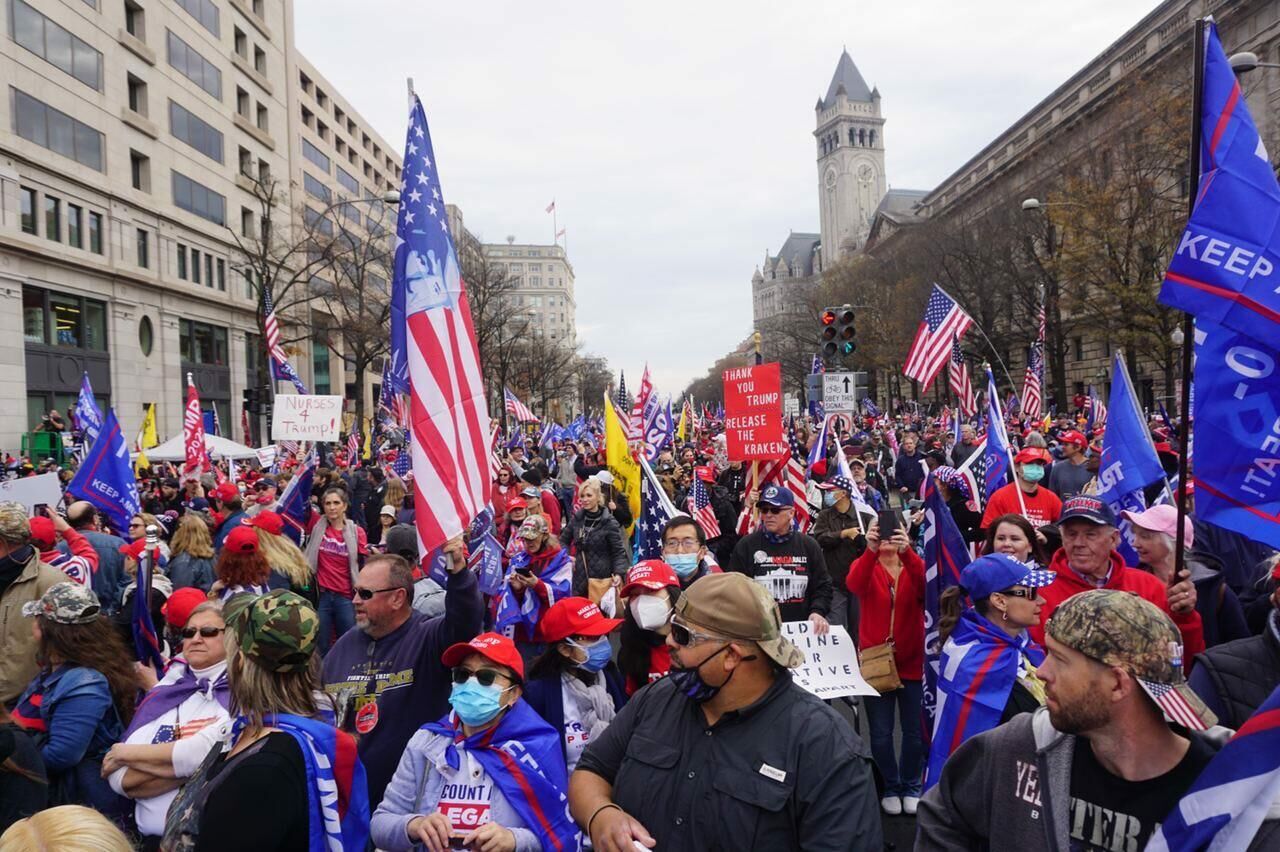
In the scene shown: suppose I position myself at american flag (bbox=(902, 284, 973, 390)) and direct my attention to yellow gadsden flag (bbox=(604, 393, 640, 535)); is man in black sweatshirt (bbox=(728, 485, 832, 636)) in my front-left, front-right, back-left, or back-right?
front-left

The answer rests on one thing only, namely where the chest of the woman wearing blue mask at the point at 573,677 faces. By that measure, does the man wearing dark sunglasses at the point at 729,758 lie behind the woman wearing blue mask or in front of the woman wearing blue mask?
in front

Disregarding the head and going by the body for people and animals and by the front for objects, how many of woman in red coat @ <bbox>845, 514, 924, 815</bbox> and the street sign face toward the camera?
2

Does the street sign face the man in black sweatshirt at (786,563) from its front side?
yes

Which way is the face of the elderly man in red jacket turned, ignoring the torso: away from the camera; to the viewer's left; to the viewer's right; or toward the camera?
toward the camera

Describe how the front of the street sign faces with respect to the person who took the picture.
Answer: facing the viewer

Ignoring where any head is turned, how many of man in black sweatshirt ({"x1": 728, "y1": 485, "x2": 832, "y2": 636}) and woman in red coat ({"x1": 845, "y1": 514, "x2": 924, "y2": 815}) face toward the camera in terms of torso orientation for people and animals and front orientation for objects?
2

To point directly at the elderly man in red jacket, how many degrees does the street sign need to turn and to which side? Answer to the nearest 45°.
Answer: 0° — it already faces them

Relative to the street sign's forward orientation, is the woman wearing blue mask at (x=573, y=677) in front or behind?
in front

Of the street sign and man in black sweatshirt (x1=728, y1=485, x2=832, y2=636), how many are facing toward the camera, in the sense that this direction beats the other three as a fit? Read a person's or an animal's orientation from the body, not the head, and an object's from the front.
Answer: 2

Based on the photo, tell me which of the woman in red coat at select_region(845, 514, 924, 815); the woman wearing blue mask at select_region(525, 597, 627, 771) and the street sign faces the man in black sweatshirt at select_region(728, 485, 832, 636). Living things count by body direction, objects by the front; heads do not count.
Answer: the street sign

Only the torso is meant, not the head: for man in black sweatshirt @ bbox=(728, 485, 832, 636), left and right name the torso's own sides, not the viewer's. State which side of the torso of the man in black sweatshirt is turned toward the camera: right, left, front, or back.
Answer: front

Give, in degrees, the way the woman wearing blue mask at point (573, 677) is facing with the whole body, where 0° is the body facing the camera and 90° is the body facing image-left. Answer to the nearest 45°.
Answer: approximately 315°

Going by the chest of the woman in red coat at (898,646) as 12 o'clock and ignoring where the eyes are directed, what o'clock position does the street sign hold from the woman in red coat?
The street sign is roughly at 6 o'clock from the woman in red coat.

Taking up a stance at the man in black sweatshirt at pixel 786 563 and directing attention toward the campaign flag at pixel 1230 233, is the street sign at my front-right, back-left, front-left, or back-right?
back-left

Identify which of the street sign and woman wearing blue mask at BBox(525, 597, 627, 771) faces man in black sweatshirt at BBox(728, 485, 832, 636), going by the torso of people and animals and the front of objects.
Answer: the street sign
